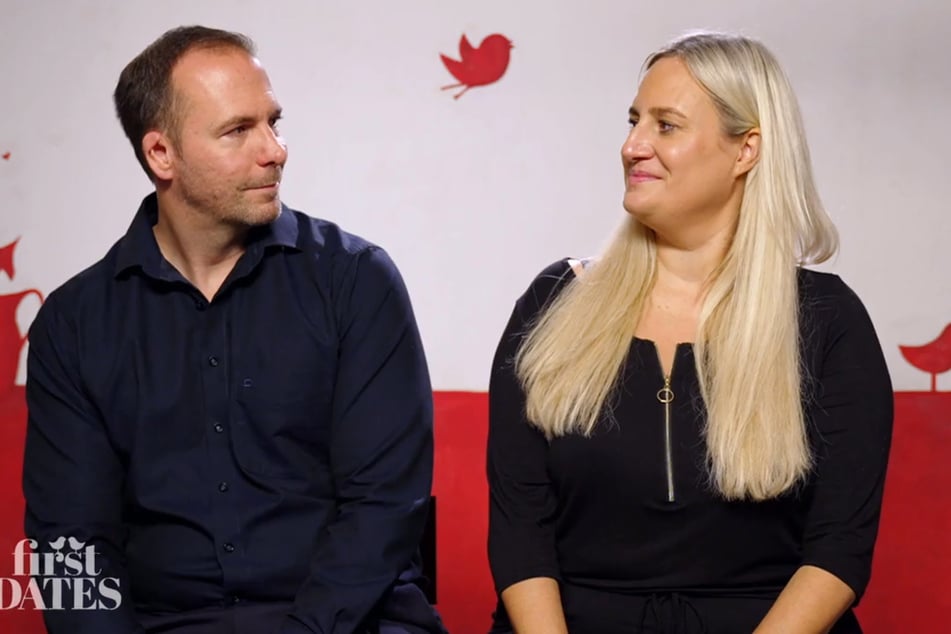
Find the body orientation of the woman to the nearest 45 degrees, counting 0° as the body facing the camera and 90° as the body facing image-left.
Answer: approximately 0°

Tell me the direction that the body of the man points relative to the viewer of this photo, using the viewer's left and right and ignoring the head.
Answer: facing the viewer

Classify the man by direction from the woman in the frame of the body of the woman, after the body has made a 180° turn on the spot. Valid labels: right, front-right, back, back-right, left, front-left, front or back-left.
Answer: left

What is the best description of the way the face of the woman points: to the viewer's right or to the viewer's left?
to the viewer's left
